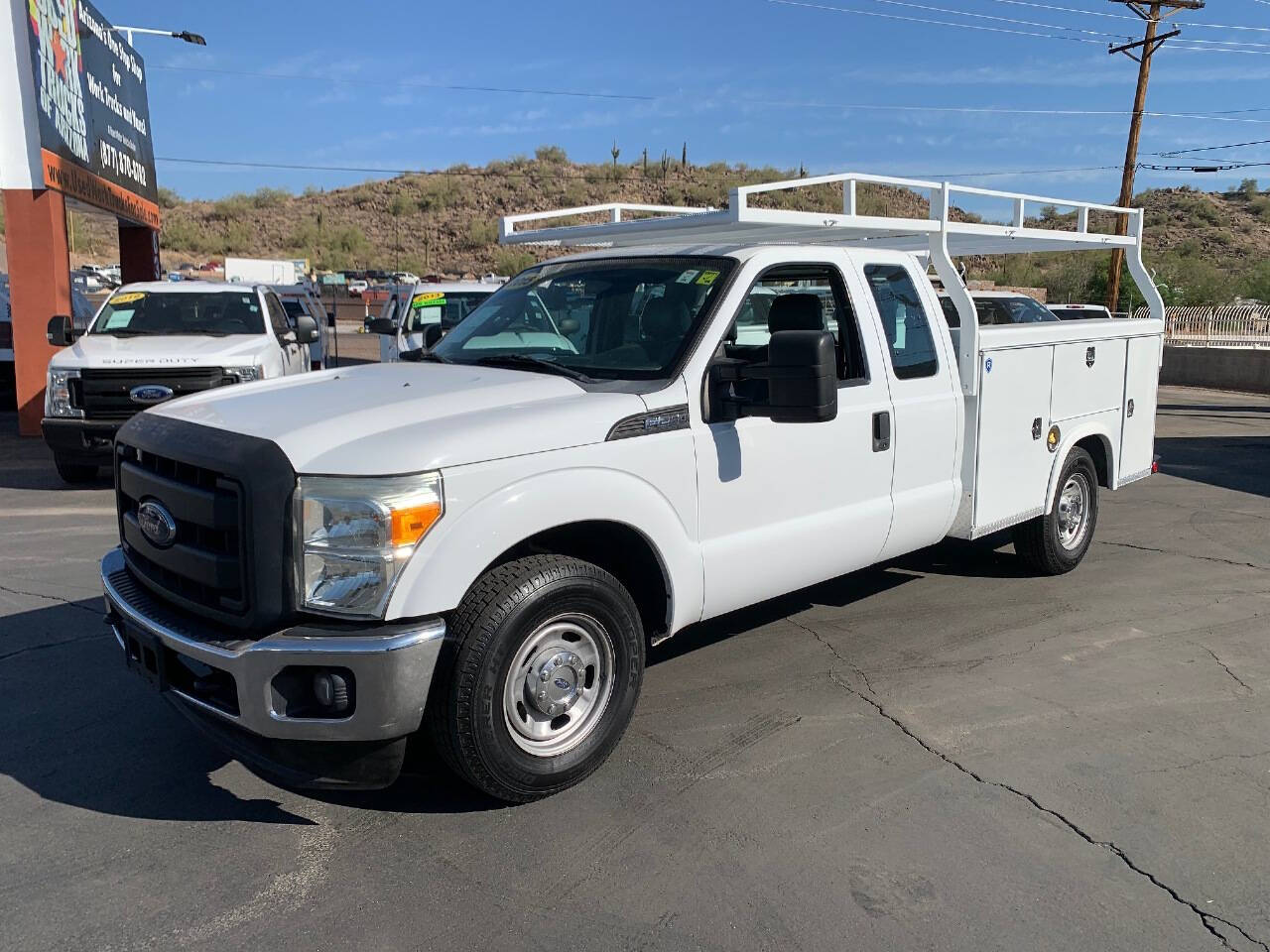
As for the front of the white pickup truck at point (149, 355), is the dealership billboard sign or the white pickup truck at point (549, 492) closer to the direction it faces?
the white pickup truck

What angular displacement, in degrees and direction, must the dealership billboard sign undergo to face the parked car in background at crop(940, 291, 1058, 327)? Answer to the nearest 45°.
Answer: approximately 45° to its left

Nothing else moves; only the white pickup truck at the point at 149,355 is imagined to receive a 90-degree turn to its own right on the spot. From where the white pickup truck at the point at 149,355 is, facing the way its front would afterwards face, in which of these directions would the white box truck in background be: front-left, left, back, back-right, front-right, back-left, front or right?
right

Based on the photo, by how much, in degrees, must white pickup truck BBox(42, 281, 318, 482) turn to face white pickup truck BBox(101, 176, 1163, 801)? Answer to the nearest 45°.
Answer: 0° — it already faces it

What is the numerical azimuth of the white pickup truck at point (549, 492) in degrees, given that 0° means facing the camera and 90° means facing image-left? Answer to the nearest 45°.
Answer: approximately 45°

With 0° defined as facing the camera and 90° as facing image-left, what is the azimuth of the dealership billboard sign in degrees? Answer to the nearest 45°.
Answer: approximately 315°

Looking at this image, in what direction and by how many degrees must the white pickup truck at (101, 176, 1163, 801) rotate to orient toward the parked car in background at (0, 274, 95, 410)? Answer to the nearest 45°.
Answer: approximately 90° to its right

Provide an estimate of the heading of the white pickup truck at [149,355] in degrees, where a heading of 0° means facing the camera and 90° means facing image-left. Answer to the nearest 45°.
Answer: approximately 0°

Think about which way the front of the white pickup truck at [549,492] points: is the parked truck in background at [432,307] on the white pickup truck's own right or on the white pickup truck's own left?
on the white pickup truck's own right

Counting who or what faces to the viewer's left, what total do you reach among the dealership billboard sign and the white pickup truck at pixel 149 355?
0

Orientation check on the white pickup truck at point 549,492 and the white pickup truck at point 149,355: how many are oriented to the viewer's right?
0
